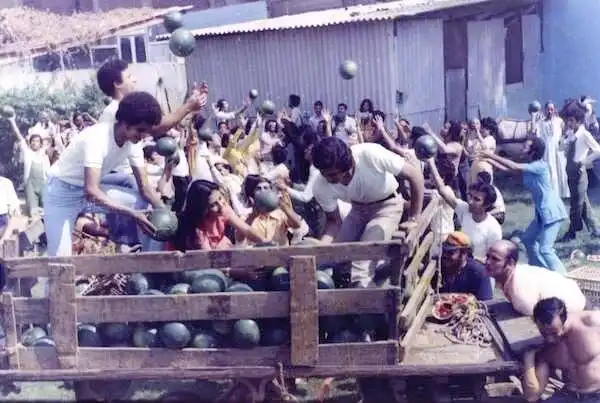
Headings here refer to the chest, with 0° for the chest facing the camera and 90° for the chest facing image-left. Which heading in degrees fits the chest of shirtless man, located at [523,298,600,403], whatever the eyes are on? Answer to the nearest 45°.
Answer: approximately 45°

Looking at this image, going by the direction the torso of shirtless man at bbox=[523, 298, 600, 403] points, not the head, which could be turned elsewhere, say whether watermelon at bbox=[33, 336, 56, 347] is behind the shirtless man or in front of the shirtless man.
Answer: in front

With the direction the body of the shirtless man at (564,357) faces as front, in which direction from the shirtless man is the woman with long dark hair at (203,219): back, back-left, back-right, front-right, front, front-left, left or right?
front-right

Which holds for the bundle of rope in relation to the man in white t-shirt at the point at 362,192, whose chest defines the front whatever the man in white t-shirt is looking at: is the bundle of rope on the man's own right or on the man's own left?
on the man's own left

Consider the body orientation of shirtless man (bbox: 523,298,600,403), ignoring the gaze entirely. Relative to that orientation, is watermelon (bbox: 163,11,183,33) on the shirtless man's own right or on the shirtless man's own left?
on the shirtless man's own right

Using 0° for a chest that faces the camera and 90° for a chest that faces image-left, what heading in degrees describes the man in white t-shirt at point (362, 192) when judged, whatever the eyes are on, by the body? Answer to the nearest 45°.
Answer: approximately 45°
